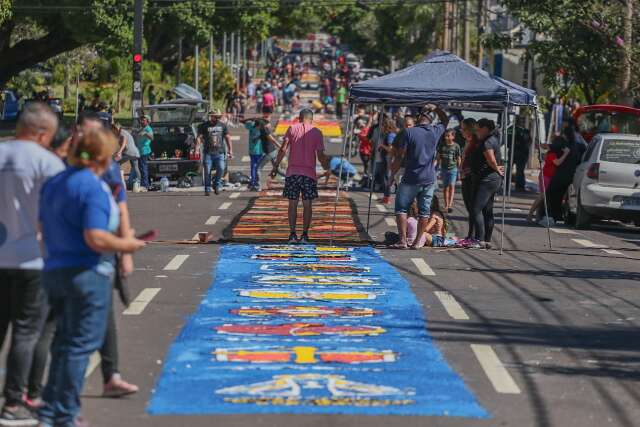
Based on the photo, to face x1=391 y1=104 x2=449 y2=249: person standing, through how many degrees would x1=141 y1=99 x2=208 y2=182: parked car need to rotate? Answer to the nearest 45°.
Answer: approximately 180°

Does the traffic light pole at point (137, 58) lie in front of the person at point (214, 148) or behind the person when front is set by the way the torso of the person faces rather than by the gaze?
behind

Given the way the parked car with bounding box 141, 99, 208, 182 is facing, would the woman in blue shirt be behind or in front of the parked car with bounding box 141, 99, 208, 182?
behind

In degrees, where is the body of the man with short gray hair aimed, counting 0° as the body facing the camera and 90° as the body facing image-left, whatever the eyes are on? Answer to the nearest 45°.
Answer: approximately 225°

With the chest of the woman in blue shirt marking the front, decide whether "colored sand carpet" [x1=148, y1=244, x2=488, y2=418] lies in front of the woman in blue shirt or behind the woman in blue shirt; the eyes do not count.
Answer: in front

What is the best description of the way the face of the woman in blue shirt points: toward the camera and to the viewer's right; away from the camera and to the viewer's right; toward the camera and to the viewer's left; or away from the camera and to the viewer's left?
away from the camera and to the viewer's right

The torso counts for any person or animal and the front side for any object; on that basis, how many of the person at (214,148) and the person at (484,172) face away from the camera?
0

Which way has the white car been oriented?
away from the camera

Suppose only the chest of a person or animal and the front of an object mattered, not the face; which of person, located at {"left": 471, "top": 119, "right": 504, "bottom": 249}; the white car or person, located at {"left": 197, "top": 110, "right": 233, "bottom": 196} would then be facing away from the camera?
the white car

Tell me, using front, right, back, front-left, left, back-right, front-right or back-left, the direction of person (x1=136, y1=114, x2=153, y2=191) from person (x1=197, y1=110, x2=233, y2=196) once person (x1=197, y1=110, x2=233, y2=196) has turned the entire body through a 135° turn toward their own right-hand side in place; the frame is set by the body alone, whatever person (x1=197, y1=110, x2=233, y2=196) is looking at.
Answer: front

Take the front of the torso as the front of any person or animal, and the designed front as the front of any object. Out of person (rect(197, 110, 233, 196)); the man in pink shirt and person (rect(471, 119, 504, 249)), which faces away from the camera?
the man in pink shirt

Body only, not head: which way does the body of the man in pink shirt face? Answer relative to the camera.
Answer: away from the camera
